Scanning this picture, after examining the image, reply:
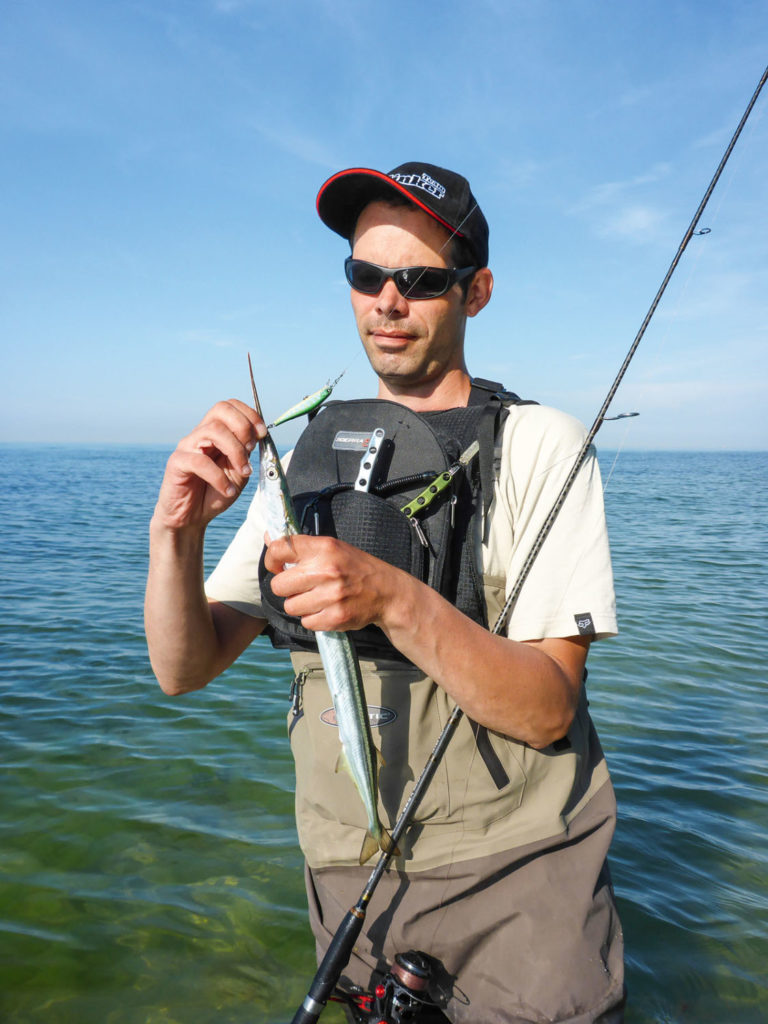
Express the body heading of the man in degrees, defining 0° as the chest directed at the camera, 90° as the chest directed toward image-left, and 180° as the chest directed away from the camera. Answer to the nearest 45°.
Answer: approximately 45°
